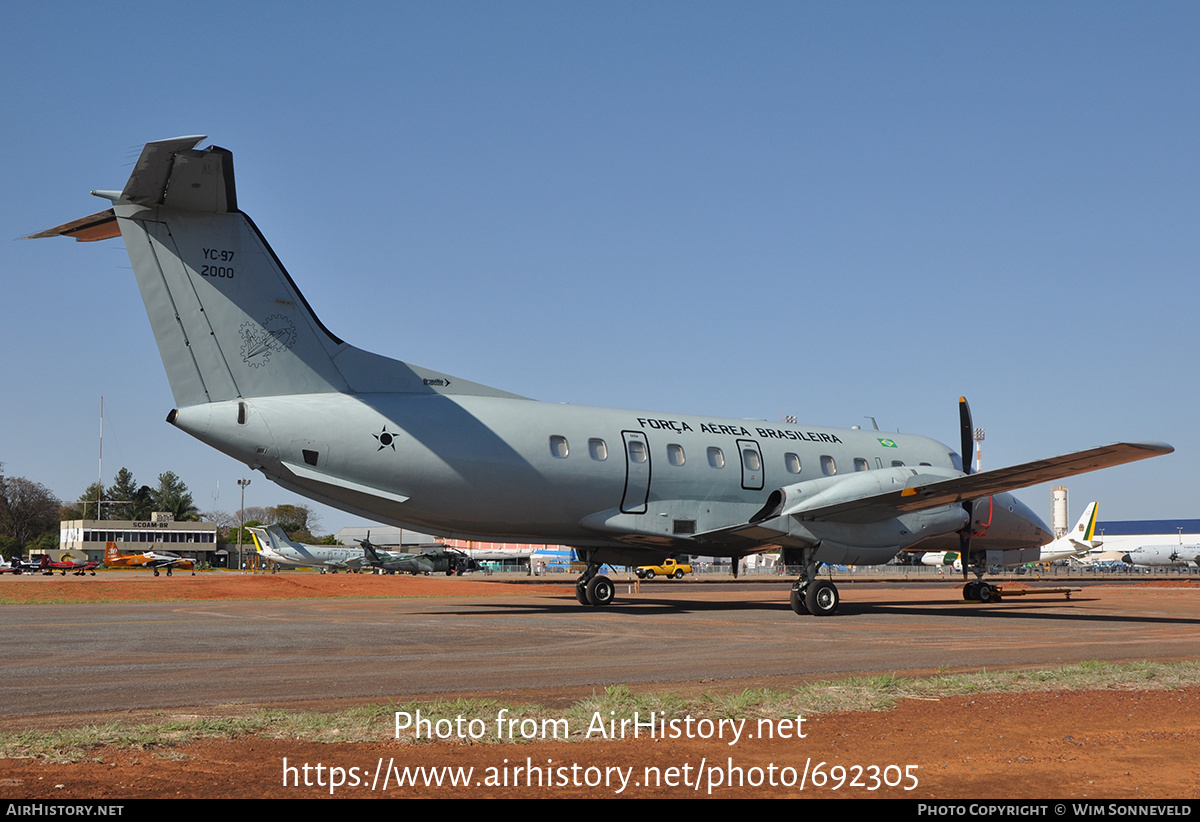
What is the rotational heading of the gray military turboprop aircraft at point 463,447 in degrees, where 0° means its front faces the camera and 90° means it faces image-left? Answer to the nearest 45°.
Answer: approximately 225°
